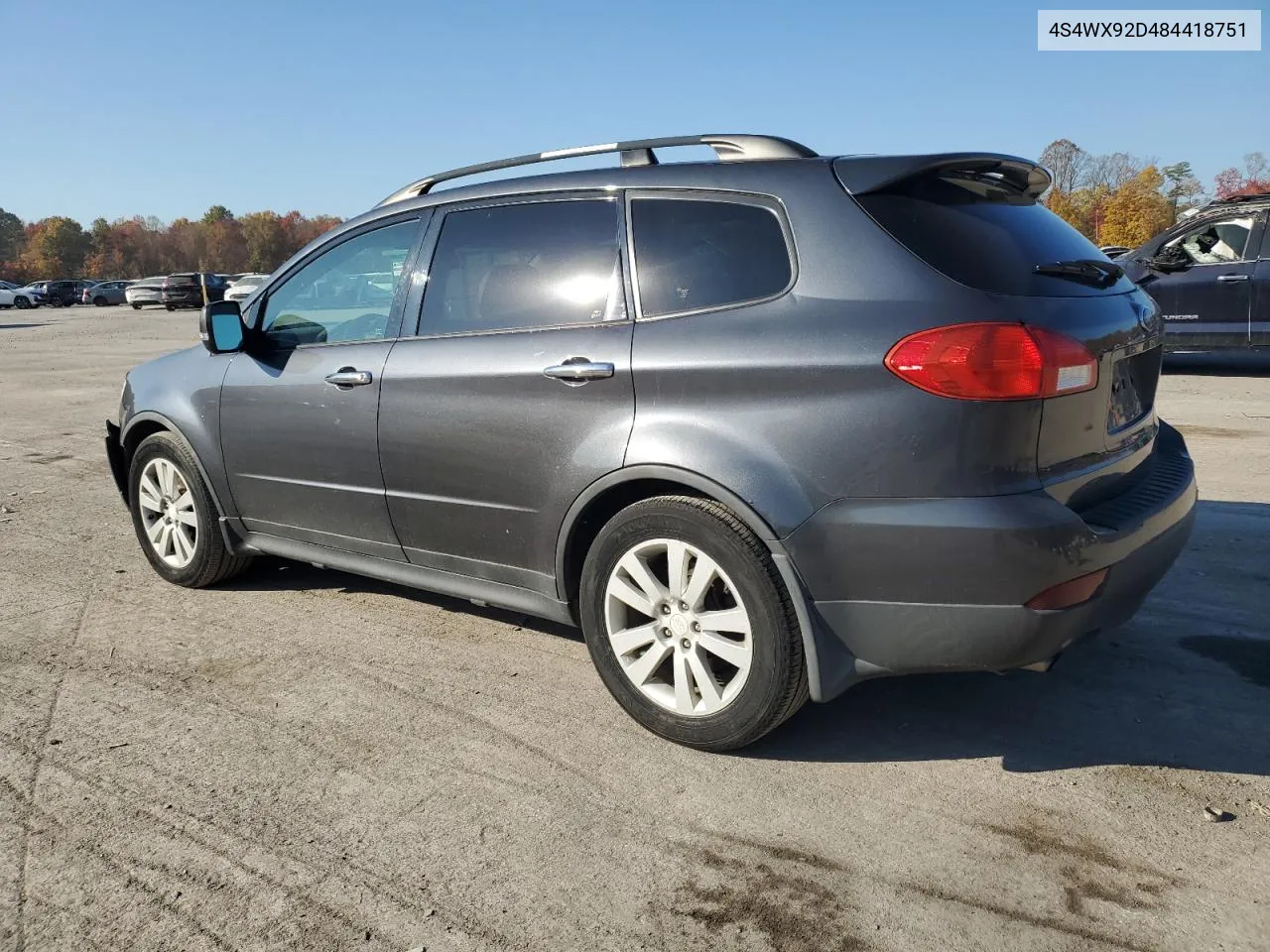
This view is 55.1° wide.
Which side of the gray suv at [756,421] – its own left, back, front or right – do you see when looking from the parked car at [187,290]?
front

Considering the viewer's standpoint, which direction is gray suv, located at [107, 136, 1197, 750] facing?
facing away from the viewer and to the left of the viewer

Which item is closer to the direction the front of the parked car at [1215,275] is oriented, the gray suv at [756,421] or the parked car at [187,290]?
the parked car

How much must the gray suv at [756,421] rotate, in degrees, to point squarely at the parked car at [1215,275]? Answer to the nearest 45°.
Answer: approximately 90° to its right

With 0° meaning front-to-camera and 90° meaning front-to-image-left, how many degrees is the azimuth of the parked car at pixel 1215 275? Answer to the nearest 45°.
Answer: approximately 90°

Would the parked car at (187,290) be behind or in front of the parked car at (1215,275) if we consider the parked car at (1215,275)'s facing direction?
in front

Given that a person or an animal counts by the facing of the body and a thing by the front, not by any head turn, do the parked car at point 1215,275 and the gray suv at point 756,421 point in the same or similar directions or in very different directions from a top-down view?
same or similar directions

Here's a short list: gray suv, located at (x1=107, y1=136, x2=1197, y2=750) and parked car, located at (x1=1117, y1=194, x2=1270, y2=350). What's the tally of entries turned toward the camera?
0
